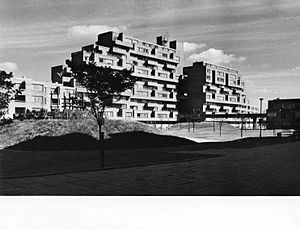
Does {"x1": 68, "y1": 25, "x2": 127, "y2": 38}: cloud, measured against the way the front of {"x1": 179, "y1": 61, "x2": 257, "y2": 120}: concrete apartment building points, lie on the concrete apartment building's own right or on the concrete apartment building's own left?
on the concrete apartment building's own right

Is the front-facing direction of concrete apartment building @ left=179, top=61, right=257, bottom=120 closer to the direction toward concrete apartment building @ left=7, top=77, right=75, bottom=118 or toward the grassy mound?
the grassy mound

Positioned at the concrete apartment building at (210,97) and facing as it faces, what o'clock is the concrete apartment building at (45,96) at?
the concrete apartment building at (45,96) is roughly at 4 o'clock from the concrete apartment building at (210,97).

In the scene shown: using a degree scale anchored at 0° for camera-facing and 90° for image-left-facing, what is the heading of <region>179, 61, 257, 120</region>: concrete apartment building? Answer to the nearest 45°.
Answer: approximately 315°

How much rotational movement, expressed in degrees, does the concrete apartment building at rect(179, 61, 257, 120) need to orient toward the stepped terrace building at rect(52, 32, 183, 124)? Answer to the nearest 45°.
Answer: approximately 135° to its right

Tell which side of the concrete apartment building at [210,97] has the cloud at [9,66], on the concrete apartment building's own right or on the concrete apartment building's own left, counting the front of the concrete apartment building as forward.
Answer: on the concrete apartment building's own right

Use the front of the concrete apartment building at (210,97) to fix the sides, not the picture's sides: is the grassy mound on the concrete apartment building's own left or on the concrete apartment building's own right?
on the concrete apartment building's own right
